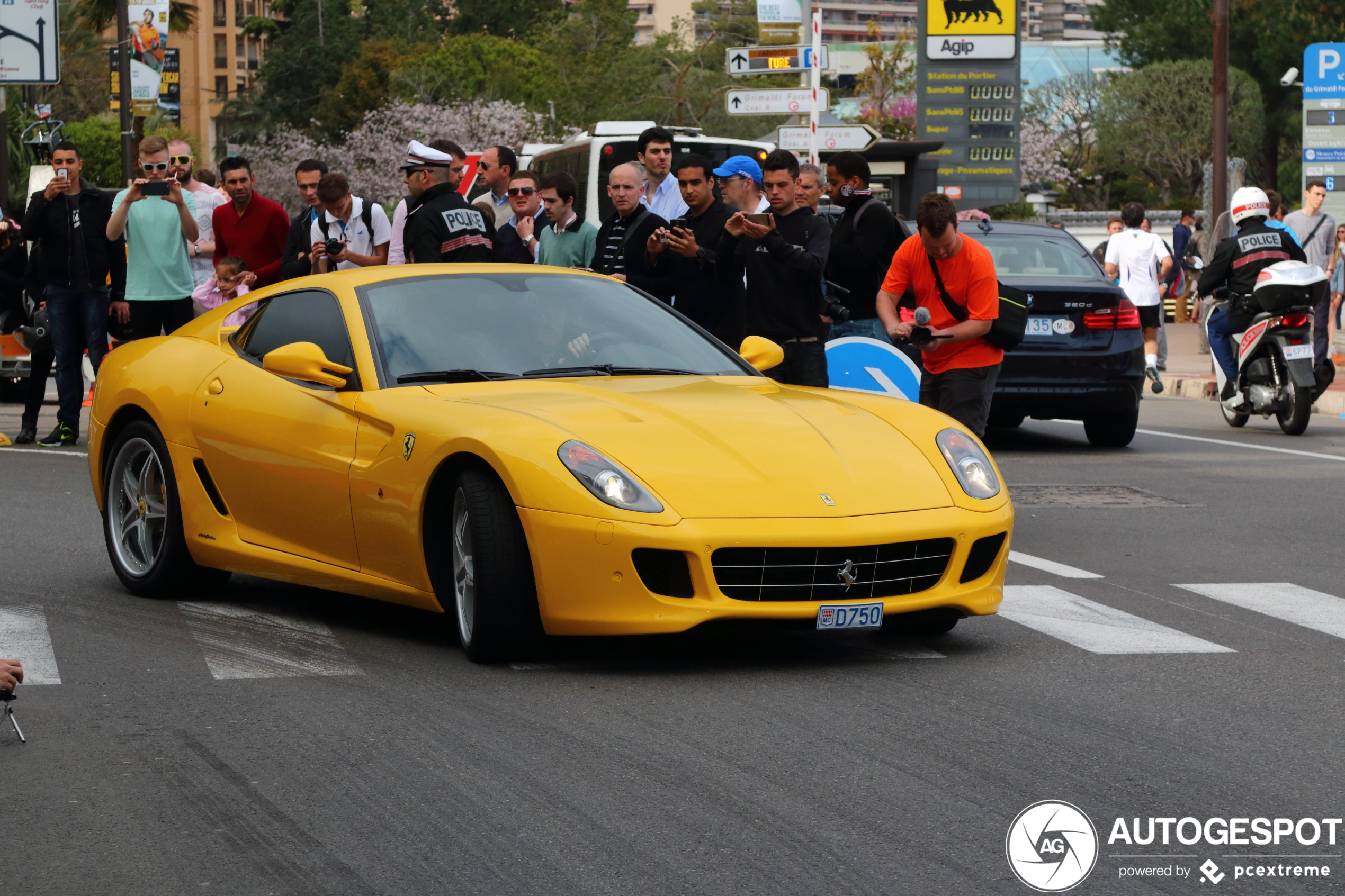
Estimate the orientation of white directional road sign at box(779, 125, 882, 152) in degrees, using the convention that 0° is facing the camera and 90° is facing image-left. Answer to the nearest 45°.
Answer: approximately 0°

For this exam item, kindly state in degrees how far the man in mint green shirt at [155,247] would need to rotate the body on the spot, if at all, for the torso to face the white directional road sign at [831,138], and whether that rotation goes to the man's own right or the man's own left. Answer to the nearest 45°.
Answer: approximately 135° to the man's own left

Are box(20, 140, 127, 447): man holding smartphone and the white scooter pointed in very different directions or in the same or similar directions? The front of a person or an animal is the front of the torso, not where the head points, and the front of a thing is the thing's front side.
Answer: very different directions

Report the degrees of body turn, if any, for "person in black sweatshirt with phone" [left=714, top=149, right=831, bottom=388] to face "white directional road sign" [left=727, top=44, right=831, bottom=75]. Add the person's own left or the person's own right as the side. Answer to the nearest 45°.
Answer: approximately 135° to the person's own right

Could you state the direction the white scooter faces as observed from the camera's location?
facing away from the viewer and to the left of the viewer

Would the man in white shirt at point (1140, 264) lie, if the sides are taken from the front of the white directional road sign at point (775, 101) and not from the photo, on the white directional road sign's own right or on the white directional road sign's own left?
on the white directional road sign's own left

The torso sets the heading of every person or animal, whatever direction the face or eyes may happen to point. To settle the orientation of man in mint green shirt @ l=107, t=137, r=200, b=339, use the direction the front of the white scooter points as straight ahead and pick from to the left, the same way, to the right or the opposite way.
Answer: the opposite way

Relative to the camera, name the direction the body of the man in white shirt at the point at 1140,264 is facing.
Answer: away from the camera

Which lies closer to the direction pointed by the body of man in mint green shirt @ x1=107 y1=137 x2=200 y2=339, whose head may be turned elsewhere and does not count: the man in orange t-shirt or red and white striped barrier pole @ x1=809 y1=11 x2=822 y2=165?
the man in orange t-shirt
